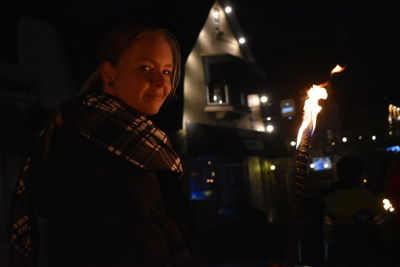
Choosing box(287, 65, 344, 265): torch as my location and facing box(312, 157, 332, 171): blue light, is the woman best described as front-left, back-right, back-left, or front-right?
back-left

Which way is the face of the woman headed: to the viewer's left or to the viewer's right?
to the viewer's right

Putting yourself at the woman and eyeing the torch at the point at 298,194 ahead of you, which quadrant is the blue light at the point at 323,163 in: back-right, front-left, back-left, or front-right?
front-left
